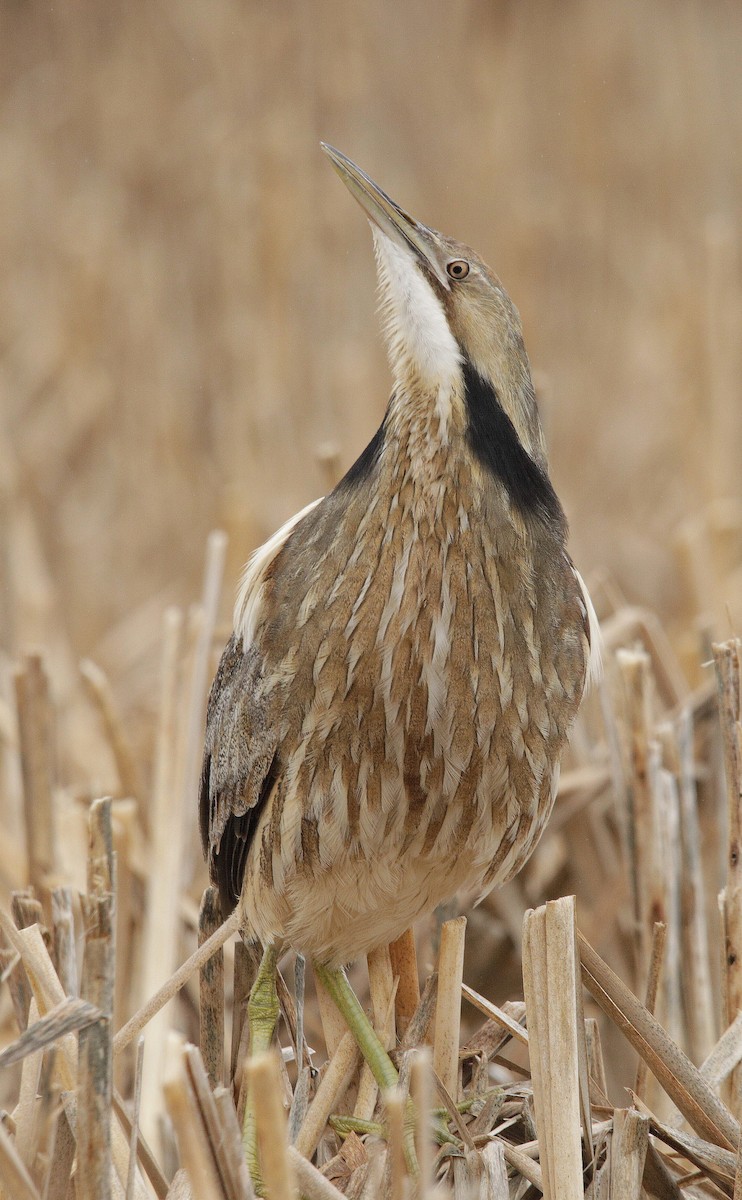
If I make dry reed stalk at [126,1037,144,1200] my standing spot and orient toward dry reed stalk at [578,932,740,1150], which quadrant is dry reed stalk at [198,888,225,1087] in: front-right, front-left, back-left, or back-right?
front-left

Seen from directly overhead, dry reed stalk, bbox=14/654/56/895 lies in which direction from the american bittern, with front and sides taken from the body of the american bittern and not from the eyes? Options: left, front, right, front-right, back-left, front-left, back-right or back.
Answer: back-right

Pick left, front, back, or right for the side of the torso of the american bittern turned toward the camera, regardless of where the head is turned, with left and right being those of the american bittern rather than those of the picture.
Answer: front

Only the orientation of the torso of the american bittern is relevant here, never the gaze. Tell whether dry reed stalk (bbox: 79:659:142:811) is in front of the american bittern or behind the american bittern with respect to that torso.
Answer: behind

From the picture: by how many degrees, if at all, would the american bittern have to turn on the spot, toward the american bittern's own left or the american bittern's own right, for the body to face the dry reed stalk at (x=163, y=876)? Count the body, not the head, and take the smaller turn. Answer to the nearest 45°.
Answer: approximately 135° to the american bittern's own right

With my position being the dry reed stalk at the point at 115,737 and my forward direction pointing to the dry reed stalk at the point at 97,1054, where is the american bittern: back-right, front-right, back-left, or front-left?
front-left

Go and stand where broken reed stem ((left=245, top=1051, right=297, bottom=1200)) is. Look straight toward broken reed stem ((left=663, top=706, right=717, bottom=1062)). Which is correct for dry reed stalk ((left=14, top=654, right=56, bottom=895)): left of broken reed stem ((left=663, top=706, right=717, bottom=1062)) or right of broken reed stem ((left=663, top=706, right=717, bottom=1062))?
left

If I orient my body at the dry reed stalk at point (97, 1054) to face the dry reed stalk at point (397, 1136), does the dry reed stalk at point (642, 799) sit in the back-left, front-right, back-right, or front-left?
front-left
